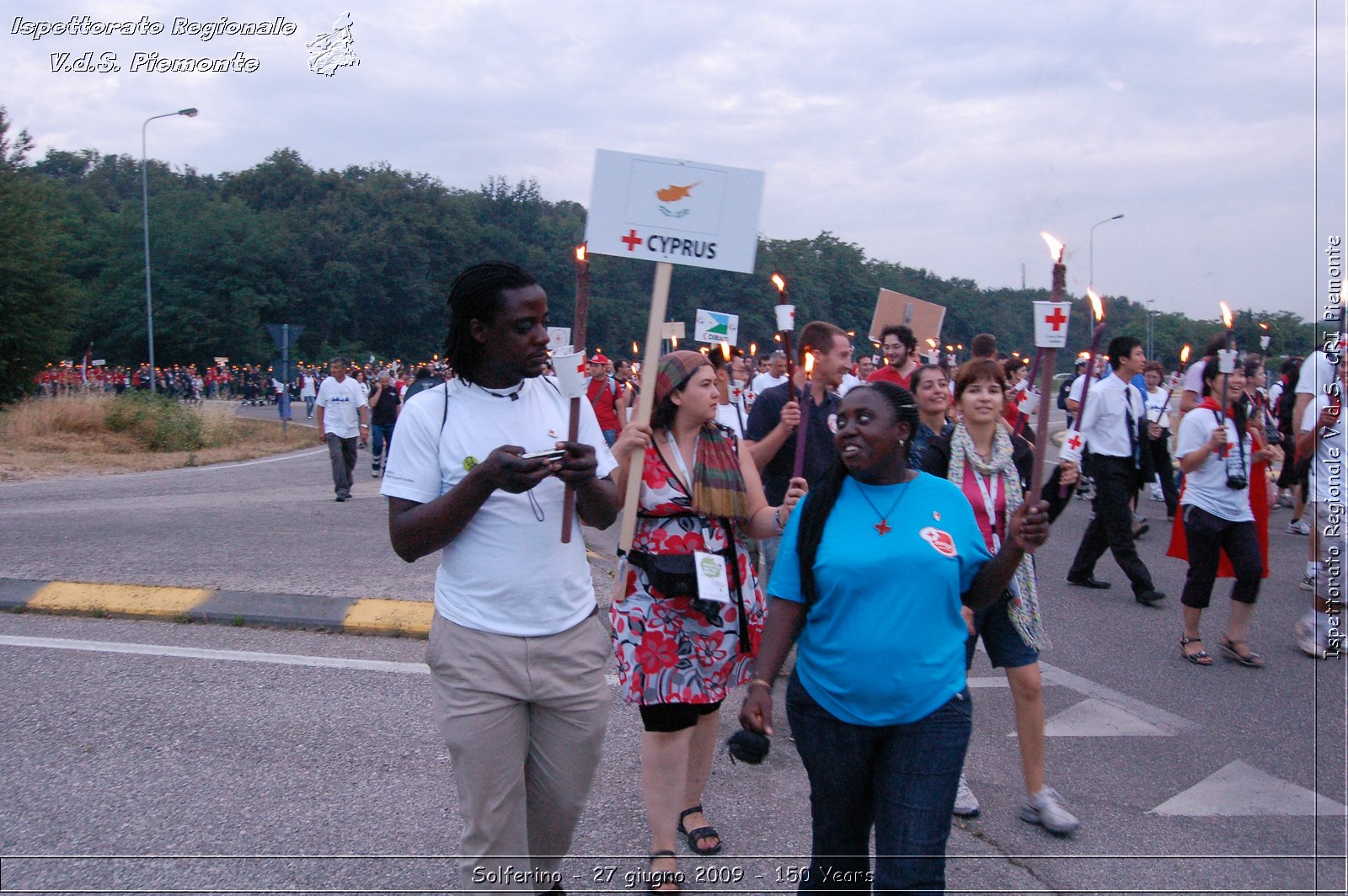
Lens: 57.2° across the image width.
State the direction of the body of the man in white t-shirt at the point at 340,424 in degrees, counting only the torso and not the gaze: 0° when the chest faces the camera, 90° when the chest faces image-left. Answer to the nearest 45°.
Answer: approximately 0°

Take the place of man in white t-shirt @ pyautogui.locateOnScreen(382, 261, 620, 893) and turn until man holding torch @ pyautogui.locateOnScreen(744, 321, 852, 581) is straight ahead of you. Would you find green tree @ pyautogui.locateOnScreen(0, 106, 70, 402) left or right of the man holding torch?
left

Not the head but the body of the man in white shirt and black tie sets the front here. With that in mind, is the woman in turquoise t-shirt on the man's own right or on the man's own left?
on the man's own right

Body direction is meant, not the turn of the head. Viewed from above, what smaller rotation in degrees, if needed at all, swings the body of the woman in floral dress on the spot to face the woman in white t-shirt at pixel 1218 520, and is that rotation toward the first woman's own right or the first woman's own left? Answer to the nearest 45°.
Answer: approximately 135° to the first woman's own left

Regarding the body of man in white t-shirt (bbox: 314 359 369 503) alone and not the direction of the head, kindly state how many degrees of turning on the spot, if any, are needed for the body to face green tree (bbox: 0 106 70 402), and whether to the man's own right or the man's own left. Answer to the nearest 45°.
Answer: approximately 135° to the man's own right

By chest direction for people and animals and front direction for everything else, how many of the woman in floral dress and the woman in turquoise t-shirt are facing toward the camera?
2

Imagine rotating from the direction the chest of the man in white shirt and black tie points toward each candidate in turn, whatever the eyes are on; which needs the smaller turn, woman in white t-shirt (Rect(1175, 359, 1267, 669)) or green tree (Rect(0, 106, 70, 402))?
the woman in white t-shirt

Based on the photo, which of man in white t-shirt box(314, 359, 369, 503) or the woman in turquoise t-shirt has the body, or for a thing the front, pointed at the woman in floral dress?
the man in white t-shirt
